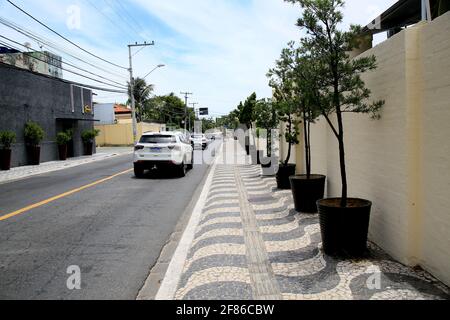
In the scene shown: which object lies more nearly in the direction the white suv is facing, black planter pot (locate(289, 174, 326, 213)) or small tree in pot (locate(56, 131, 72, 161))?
the small tree in pot

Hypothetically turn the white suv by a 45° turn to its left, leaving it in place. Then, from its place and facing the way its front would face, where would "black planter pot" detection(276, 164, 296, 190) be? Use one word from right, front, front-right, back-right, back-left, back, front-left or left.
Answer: back

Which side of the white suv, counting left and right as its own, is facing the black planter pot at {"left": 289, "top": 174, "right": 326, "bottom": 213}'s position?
back

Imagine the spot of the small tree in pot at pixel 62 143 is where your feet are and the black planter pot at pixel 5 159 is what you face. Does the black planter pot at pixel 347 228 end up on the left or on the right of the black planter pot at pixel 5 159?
left

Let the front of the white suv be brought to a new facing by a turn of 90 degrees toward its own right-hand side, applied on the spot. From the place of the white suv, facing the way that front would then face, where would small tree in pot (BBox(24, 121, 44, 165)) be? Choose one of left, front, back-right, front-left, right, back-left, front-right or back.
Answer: back-left

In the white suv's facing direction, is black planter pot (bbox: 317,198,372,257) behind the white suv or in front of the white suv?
behind

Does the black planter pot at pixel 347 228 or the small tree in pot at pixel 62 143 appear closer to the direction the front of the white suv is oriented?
the small tree in pot

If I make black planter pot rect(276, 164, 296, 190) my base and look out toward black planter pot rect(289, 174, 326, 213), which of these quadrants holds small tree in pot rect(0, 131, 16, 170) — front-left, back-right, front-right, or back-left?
back-right

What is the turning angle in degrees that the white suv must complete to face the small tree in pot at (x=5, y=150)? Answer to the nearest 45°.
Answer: approximately 45° to its left

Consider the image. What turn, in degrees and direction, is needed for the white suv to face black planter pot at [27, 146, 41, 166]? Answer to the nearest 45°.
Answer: approximately 45° to its left

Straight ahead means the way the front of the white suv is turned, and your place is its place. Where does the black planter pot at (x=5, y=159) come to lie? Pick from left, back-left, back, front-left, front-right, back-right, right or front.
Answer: front-left

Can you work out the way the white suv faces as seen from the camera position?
facing away from the viewer

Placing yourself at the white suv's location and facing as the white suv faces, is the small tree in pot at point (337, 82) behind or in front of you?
behind
